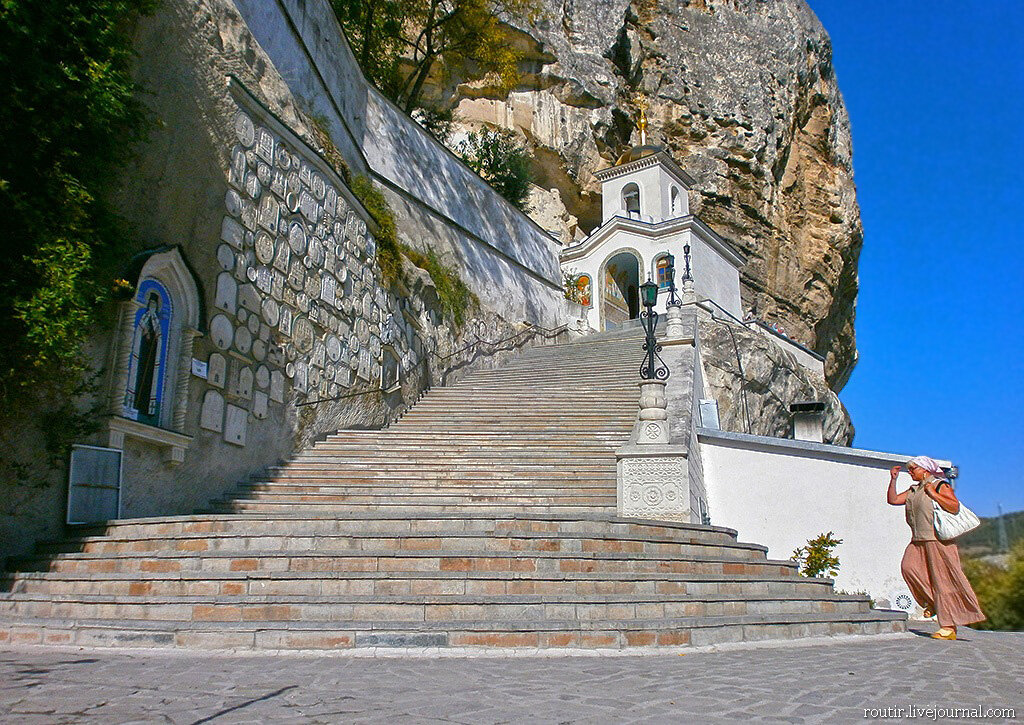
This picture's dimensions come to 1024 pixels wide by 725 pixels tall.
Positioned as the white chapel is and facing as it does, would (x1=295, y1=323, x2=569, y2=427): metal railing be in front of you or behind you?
in front

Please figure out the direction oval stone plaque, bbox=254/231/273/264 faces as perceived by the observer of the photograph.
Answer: facing the viewer and to the right of the viewer

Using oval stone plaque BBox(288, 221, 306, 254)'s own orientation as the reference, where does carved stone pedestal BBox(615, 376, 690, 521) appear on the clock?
The carved stone pedestal is roughly at 12 o'clock from the oval stone plaque.

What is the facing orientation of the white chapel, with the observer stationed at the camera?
facing the viewer and to the left of the viewer

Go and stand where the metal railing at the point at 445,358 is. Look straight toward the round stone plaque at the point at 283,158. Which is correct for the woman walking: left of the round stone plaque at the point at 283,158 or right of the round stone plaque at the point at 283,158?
left

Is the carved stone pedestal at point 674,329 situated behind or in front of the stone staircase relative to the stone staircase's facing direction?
behind

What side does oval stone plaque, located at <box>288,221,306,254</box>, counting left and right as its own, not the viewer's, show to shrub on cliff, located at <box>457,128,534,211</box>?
left

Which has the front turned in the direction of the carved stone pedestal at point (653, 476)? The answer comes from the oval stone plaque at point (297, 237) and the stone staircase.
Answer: the oval stone plaque

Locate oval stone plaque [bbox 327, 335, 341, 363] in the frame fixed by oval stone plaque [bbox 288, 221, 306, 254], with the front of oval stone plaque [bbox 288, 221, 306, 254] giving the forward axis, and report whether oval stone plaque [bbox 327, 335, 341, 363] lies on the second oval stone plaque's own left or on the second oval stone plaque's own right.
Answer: on the second oval stone plaque's own left
